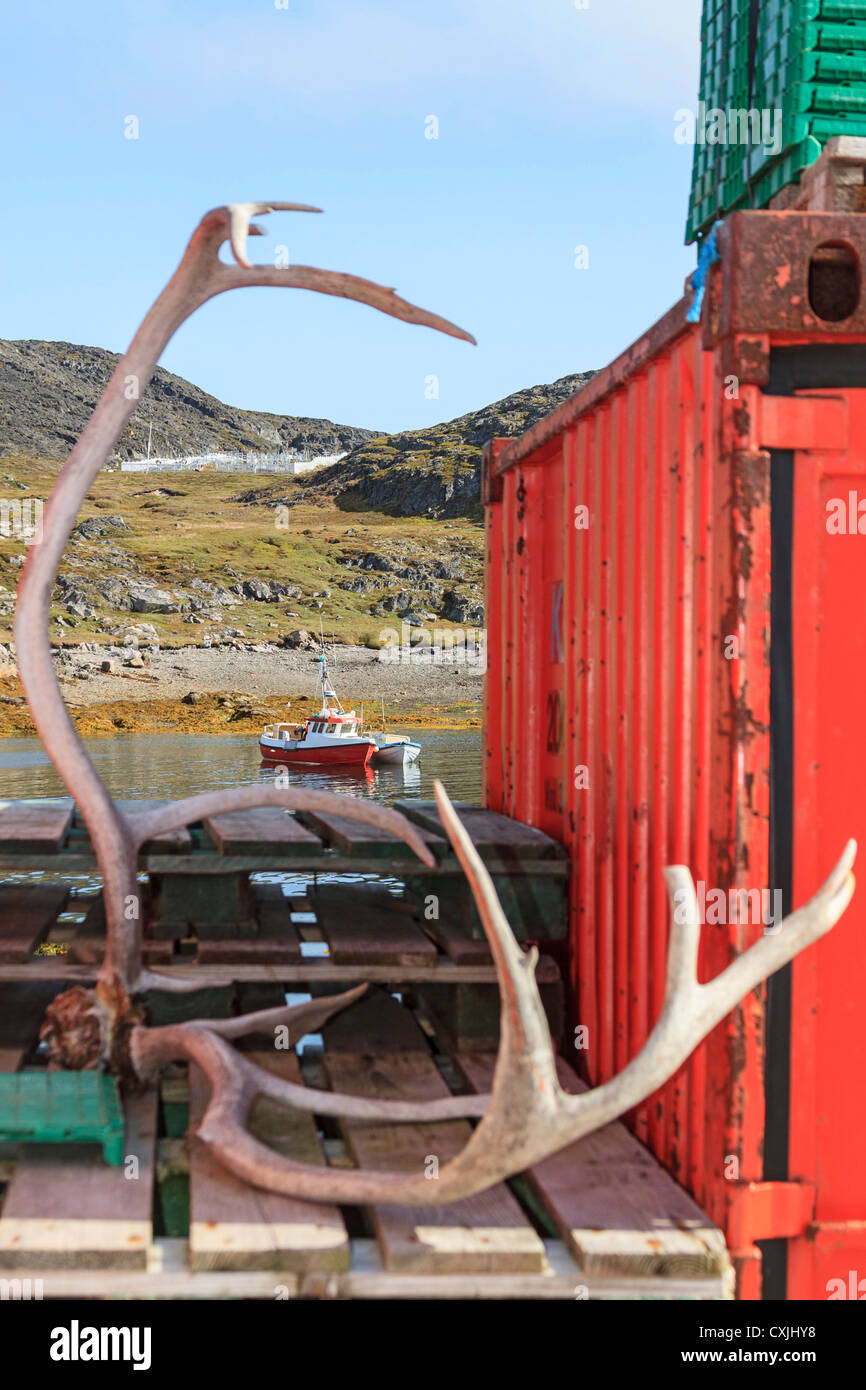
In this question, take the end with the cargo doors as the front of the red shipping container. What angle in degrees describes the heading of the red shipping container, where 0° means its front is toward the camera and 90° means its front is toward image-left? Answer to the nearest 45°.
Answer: approximately 0°

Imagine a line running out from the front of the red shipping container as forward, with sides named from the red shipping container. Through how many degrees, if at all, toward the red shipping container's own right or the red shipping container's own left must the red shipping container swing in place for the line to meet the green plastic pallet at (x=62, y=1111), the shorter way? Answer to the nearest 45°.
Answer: approximately 90° to the red shipping container's own right

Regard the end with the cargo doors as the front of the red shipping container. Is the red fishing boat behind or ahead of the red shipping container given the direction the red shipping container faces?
behind

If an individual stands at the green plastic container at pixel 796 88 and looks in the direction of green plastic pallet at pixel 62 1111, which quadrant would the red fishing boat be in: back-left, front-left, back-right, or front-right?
back-right

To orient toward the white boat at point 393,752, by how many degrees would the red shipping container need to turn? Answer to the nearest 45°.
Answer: approximately 180°

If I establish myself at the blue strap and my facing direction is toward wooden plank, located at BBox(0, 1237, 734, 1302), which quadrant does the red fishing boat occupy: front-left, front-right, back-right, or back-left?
back-right
